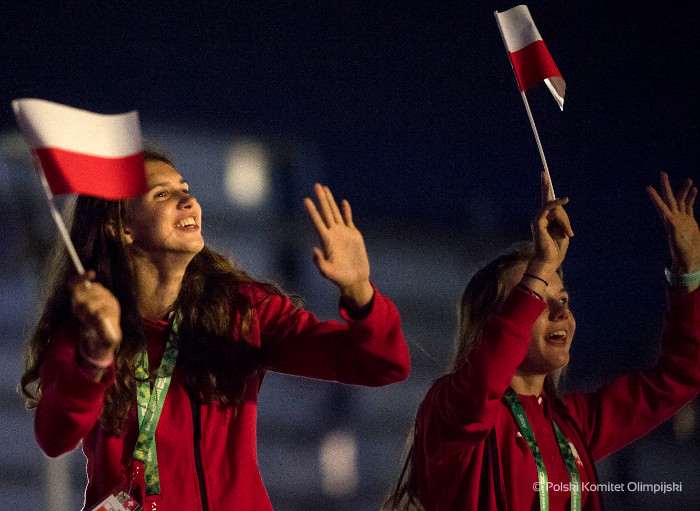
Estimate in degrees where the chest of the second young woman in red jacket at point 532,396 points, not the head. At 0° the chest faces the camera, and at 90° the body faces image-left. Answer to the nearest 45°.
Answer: approximately 315°

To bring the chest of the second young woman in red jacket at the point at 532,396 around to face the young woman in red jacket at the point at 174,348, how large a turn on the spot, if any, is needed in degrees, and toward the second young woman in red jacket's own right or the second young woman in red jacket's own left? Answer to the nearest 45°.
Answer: approximately 90° to the second young woman in red jacket's own right

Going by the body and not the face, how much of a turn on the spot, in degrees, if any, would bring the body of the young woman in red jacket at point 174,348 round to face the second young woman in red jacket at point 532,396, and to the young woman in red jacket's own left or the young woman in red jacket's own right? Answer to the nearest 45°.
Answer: approximately 45° to the young woman in red jacket's own left

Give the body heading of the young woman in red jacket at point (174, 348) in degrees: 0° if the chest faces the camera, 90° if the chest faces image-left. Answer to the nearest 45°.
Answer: approximately 315°
